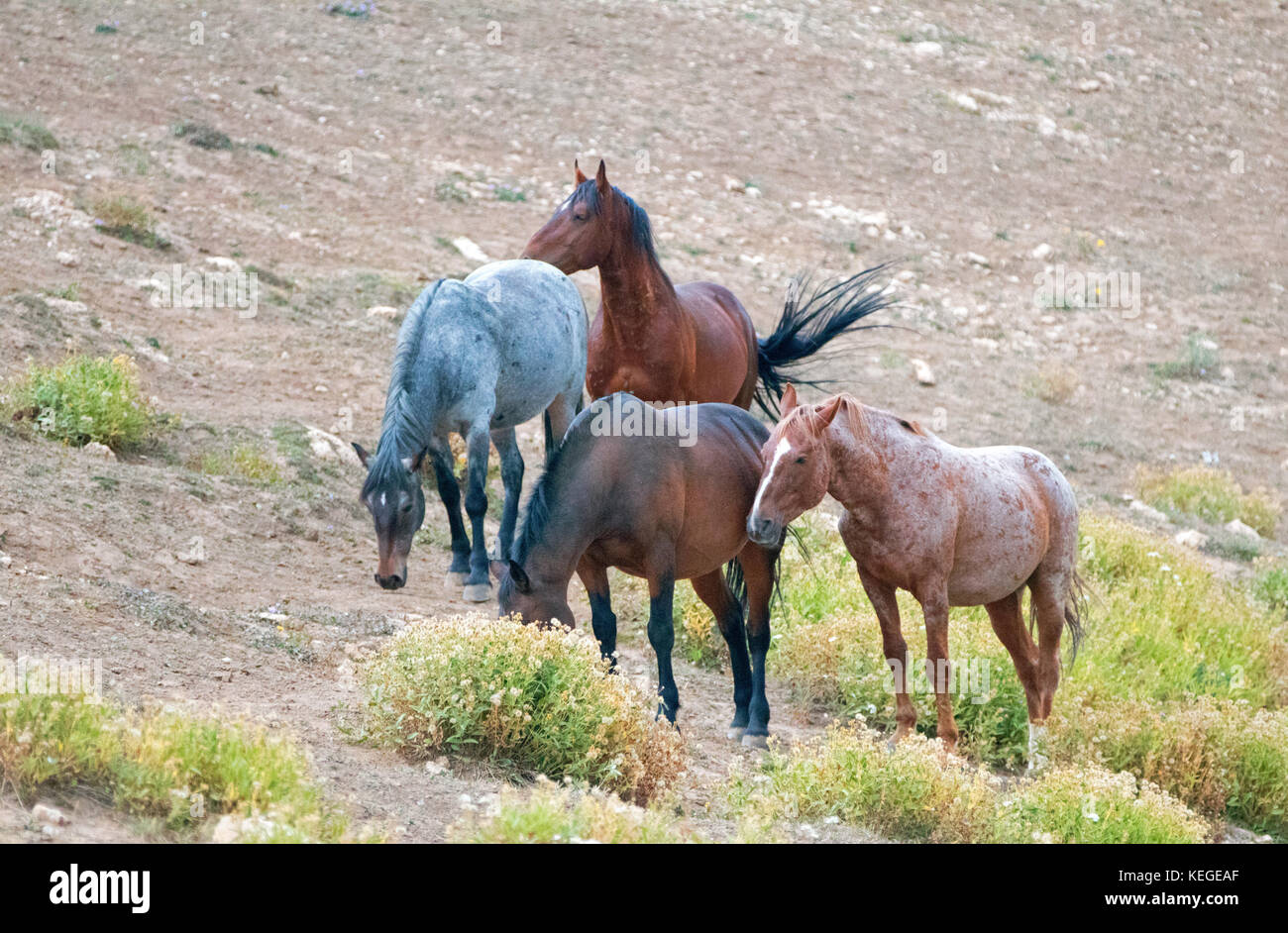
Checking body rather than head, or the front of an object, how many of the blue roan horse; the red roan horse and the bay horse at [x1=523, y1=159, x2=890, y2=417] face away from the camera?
0

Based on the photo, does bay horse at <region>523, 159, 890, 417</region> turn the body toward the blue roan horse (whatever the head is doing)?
yes

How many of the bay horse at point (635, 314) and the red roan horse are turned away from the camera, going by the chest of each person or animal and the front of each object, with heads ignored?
0

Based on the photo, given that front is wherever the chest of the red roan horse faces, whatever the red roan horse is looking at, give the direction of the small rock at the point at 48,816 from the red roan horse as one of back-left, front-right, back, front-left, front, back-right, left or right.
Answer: front

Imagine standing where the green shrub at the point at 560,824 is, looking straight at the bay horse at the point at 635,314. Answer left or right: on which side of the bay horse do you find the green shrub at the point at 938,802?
right

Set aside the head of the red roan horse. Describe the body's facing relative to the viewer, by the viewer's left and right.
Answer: facing the viewer and to the left of the viewer

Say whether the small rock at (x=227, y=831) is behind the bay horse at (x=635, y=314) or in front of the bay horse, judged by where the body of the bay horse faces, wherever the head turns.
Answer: in front

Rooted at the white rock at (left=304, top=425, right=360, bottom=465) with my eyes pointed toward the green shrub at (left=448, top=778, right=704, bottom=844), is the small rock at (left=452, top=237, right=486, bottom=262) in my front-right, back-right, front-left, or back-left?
back-left

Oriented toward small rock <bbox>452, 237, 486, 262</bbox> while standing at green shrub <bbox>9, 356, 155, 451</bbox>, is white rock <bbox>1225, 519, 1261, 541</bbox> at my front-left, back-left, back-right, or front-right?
front-right

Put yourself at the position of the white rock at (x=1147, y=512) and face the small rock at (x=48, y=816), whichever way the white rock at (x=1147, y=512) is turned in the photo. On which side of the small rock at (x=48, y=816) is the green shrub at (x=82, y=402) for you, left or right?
right

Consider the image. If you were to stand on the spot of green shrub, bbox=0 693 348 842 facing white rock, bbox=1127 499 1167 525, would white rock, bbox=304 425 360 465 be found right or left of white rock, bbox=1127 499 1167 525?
left

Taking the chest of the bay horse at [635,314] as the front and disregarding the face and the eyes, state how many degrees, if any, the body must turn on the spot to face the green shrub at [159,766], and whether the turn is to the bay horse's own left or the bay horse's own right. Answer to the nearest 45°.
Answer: approximately 45° to the bay horse's own left

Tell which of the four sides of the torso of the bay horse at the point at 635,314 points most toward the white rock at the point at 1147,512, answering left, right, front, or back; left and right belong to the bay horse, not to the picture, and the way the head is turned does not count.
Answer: back

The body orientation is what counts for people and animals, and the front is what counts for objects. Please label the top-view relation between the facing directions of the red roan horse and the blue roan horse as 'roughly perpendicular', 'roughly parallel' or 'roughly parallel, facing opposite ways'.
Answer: roughly parallel

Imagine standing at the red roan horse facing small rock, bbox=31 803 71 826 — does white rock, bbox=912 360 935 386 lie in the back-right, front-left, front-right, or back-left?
back-right
